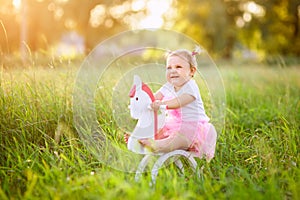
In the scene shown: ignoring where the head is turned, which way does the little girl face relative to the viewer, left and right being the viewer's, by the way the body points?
facing the viewer and to the left of the viewer
